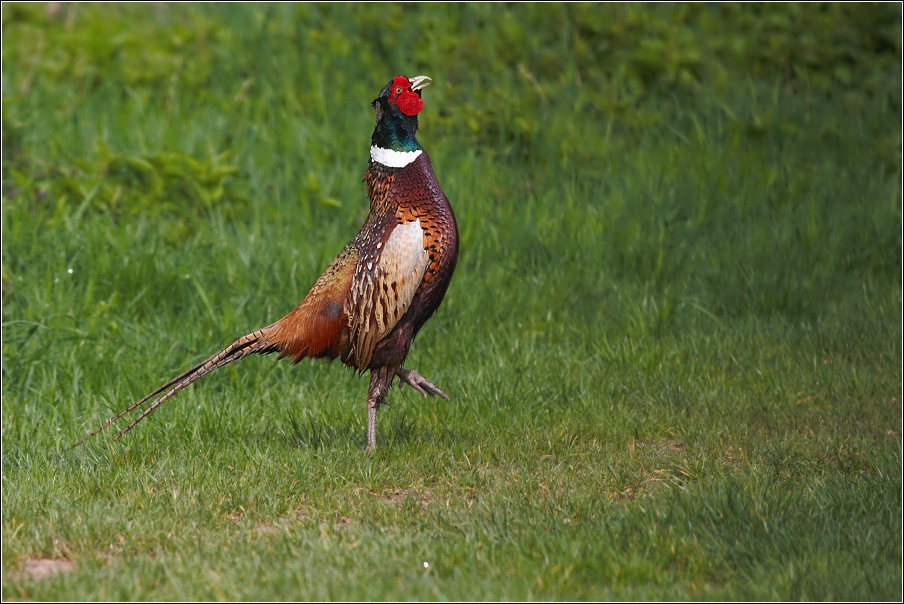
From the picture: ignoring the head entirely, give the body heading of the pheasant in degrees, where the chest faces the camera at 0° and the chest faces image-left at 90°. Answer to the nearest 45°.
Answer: approximately 270°
